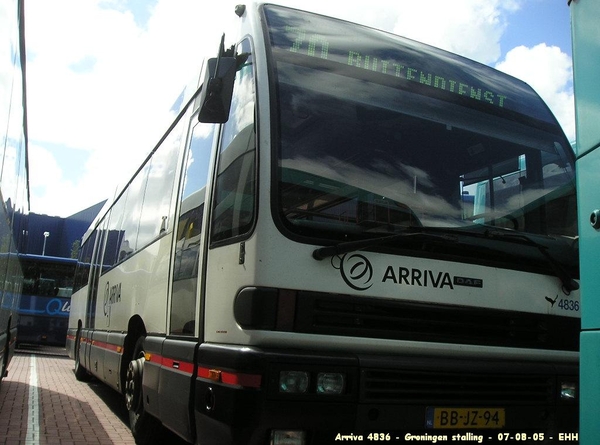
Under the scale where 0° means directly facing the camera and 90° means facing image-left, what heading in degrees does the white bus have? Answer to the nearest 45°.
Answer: approximately 315°

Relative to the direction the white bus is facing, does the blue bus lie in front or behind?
behind
